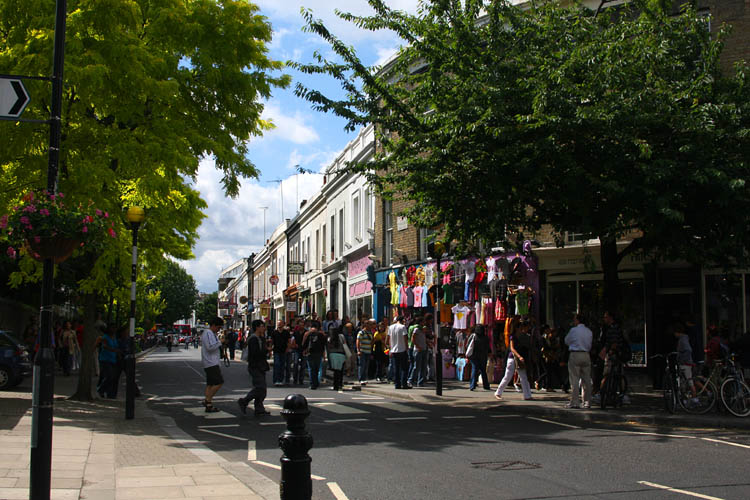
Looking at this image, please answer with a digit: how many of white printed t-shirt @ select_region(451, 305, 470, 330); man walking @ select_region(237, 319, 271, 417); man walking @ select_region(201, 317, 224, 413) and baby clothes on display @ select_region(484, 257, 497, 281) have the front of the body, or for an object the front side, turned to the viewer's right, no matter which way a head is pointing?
2

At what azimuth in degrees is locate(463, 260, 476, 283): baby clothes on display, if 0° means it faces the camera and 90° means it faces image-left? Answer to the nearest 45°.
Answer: approximately 0°

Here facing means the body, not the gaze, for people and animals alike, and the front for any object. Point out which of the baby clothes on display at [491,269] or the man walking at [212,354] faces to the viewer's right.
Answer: the man walking

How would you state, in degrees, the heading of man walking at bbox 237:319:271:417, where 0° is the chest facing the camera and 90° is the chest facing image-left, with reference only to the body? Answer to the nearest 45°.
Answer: approximately 270°

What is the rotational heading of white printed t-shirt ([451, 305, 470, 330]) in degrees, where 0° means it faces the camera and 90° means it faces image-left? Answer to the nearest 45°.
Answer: approximately 0°
